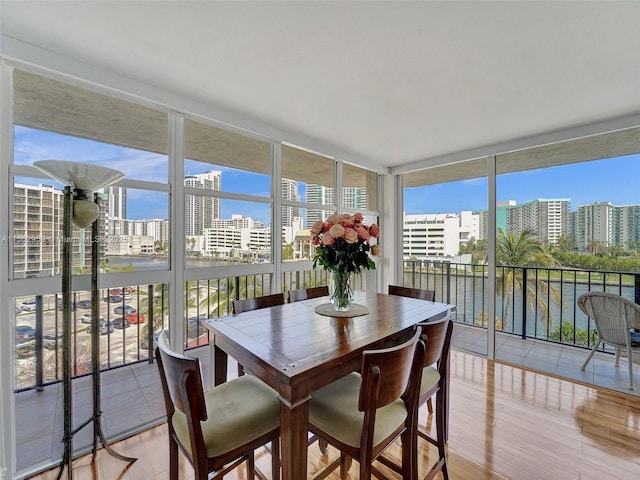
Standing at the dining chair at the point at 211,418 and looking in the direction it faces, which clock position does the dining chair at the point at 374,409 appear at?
the dining chair at the point at 374,409 is roughly at 2 o'clock from the dining chair at the point at 211,418.

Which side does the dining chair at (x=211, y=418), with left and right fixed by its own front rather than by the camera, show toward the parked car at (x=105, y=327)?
left

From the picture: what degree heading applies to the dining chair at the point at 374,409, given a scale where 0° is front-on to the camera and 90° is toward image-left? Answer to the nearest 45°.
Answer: approximately 135°

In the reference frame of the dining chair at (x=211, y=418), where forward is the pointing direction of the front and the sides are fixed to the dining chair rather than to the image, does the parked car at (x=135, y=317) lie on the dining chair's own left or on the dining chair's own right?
on the dining chair's own left

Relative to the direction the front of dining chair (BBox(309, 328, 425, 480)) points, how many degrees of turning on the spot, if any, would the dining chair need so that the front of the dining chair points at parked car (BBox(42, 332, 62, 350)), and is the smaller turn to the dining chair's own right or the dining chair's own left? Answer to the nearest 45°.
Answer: approximately 45° to the dining chair's own left

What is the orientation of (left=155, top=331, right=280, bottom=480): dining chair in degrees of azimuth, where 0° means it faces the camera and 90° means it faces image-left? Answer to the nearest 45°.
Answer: approximately 225°

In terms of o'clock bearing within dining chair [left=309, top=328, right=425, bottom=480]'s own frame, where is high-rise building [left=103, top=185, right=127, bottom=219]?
The high-rise building is roughly at 11 o'clock from the dining chair.

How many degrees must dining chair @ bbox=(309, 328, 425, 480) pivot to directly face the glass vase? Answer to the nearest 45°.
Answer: approximately 45° to its right

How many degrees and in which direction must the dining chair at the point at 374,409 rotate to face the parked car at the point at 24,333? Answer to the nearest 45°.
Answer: approximately 45° to its left

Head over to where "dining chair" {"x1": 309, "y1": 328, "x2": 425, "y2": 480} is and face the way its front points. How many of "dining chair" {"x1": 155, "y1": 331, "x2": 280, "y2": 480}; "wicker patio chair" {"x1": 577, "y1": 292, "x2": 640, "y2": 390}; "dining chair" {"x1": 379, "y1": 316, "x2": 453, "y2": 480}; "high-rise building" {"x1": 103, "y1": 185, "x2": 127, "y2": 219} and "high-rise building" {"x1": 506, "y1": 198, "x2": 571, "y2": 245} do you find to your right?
3
